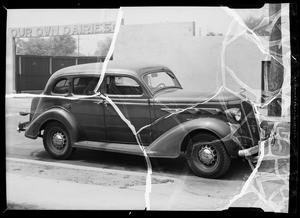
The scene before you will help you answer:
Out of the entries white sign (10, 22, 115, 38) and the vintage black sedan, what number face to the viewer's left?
0

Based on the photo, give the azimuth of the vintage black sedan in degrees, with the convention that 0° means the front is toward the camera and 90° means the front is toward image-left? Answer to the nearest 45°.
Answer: approximately 315°

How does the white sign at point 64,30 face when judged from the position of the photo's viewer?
facing the viewer

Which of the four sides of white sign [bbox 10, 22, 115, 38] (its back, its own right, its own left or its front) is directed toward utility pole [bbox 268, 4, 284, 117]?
left
